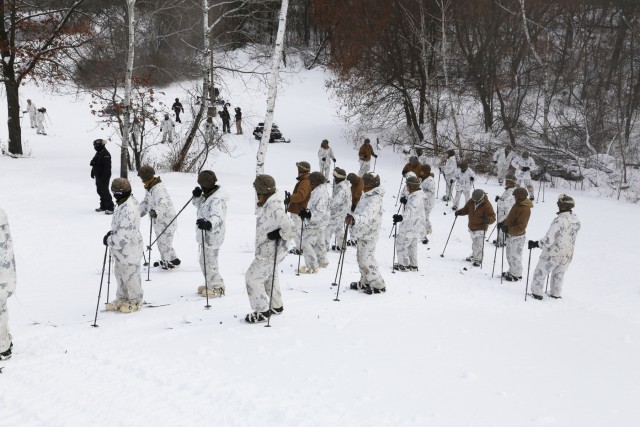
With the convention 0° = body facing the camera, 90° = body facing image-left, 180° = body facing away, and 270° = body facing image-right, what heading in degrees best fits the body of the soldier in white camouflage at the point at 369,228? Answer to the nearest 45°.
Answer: approximately 90°

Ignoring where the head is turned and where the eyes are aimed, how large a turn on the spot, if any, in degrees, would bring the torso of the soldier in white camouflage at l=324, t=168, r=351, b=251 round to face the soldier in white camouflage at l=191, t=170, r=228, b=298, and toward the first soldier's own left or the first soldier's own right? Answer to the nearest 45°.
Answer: approximately 45° to the first soldier's own left

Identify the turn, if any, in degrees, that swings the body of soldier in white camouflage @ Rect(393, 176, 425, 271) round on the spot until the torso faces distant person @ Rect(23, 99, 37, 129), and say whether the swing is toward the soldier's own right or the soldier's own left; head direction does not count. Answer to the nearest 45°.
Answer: approximately 45° to the soldier's own right

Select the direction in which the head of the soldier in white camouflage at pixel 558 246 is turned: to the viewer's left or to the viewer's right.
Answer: to the viewer's left

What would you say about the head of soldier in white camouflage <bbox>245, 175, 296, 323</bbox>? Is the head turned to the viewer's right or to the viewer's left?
to the viewer's left

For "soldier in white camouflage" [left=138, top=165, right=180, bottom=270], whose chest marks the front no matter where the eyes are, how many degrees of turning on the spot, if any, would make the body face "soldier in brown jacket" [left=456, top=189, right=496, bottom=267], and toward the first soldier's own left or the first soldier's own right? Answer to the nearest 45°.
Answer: approximately 180°

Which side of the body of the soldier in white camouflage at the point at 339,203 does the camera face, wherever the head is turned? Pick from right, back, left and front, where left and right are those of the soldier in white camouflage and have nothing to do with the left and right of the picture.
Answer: left
